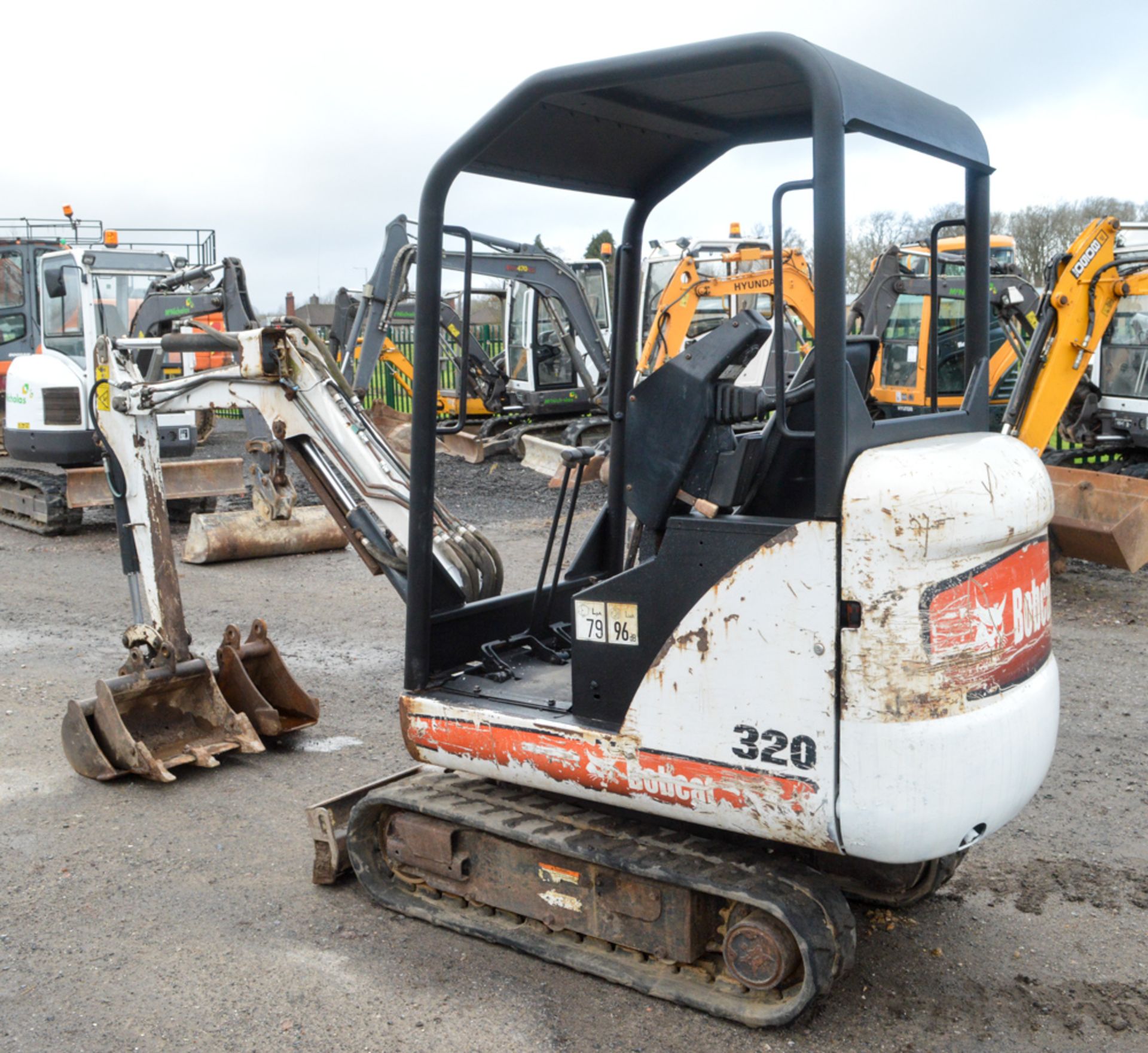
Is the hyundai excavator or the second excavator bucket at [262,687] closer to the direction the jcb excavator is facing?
the second excavator bucket

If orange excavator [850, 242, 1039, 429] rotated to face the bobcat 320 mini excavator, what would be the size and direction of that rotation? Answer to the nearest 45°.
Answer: approximately 45° to its left

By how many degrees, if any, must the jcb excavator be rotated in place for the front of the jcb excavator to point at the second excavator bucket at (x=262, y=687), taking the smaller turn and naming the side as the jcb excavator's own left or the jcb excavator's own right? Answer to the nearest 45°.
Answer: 0° — it already faces it

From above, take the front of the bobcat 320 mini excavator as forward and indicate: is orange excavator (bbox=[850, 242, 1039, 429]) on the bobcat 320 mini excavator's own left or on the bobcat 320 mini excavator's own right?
on the bobcat 320 mini excavator's own right

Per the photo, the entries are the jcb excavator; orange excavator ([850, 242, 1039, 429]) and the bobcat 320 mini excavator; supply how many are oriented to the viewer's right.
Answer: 0

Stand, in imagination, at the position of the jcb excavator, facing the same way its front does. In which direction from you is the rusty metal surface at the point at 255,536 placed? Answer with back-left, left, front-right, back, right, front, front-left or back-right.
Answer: front-right

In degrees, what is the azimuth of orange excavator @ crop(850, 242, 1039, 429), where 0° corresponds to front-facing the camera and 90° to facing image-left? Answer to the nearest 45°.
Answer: approximately 45°

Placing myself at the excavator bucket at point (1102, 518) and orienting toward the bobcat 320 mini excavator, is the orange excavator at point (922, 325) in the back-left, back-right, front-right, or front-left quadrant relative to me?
back-right

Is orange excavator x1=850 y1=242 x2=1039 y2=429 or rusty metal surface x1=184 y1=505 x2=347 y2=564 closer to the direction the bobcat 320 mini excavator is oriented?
the rusty metal surface

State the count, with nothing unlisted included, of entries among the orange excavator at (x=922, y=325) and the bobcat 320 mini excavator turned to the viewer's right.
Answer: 0

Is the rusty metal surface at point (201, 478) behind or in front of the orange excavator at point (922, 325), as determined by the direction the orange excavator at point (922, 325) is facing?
in front

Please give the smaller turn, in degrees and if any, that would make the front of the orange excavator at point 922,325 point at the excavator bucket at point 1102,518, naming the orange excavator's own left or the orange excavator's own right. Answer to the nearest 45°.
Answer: approximately 45° to the orange excavator's own left

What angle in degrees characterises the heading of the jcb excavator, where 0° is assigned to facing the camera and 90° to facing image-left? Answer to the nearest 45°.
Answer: approximately 45°

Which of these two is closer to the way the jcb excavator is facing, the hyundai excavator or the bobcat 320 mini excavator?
the bobcat 320 mini excavator

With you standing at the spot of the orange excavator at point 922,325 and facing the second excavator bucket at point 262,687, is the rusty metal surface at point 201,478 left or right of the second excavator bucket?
right

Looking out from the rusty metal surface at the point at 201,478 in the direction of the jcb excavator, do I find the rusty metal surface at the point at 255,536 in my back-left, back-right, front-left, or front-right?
front-right
